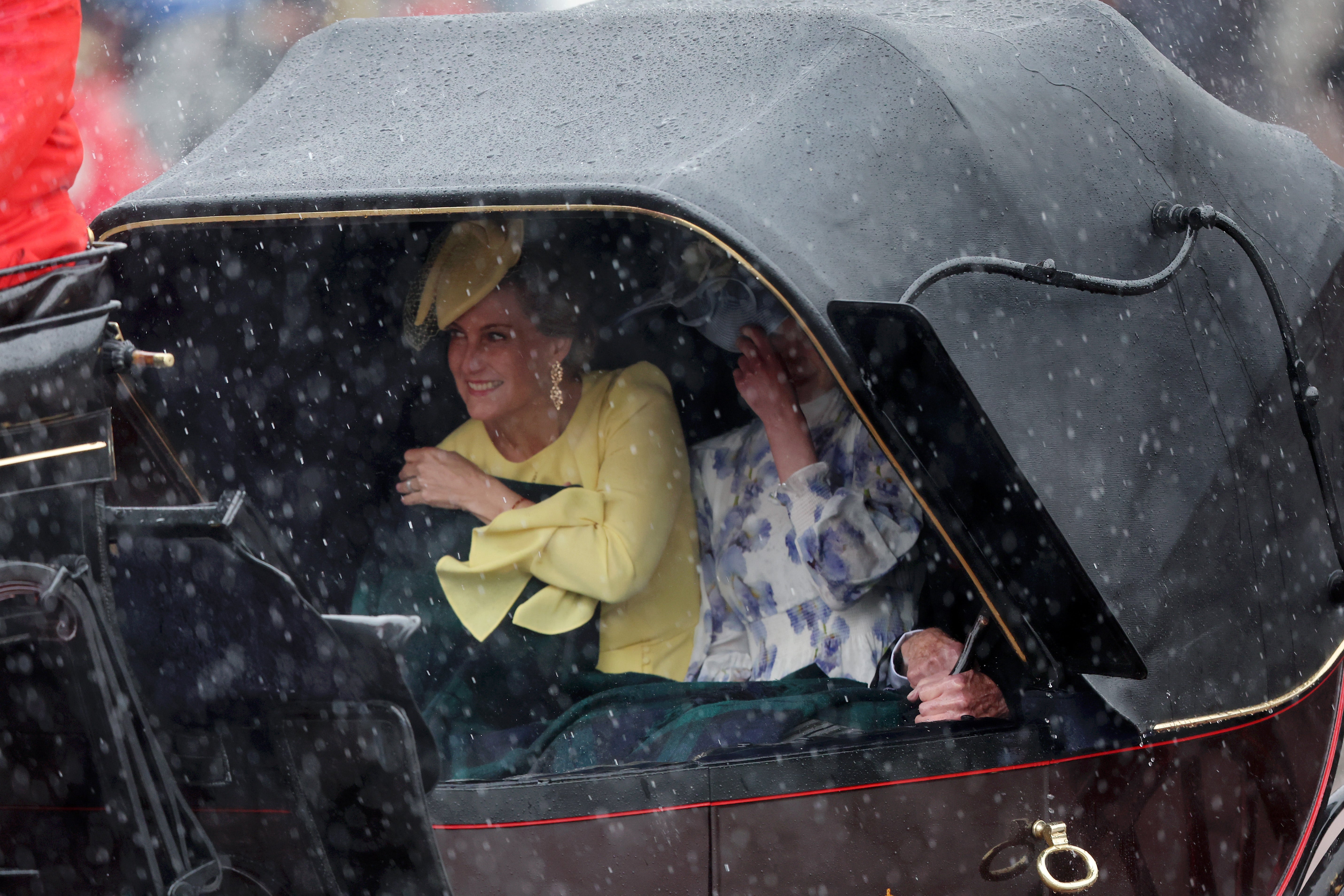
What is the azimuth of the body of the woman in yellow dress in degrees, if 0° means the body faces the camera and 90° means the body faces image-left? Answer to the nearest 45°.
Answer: approximately 45°
